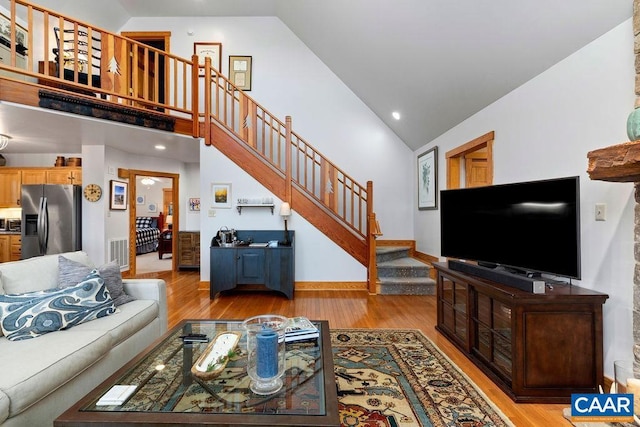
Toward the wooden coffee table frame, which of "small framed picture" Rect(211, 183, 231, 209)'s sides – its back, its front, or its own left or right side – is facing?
front

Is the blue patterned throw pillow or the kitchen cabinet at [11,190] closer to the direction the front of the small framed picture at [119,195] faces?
the blue patterned throw pillow

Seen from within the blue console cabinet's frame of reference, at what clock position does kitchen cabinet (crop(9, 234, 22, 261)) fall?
The kitchen cabinet is roughly at 4 o'clock from the blue console cabinet.

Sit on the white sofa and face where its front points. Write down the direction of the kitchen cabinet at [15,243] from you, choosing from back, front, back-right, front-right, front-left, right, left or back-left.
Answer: back-left

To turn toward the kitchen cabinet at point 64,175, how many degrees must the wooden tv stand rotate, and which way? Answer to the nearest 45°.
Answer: approximately 45° to its right

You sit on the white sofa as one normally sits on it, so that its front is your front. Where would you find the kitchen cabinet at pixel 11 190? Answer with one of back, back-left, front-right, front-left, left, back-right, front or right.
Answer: back-left

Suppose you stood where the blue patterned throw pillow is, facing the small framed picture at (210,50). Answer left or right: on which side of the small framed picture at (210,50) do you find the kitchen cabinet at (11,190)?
left
